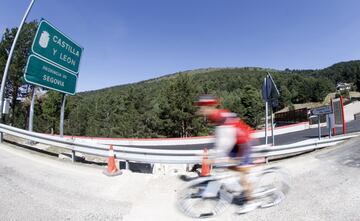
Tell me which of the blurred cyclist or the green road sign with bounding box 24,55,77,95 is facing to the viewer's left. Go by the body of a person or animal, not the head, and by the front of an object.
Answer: the blurred cyclist

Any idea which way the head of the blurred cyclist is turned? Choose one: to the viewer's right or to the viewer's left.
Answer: to the viewer's left

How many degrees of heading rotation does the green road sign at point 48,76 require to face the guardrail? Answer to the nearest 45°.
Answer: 0° — it already faces it

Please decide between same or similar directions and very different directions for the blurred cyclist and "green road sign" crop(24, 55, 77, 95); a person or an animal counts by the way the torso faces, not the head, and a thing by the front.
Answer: very different directions

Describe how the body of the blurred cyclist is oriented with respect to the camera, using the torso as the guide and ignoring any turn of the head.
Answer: to the viewer's left

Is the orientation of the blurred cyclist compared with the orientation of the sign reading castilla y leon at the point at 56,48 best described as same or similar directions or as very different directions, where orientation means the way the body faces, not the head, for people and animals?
very different directions
